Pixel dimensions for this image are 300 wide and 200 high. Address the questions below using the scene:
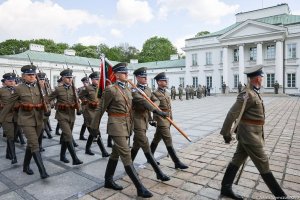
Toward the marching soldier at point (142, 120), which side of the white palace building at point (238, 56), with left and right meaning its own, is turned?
front
